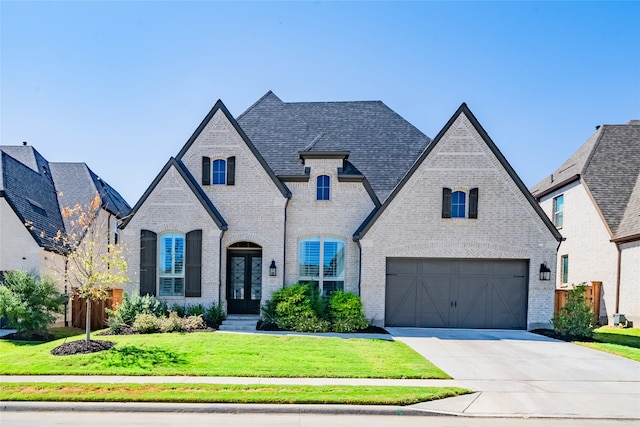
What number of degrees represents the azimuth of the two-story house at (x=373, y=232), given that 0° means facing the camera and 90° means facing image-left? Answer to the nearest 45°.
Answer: approximately 0°

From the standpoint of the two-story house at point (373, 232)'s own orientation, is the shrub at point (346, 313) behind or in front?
in front

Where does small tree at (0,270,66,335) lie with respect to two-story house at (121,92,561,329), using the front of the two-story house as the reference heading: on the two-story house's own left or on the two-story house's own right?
on the two-story house's own right

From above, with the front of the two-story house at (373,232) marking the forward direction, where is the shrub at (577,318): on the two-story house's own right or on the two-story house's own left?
on the two-story house's own left

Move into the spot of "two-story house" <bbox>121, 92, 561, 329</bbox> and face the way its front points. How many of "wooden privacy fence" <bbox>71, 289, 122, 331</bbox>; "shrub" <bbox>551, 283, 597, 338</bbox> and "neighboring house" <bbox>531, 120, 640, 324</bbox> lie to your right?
1

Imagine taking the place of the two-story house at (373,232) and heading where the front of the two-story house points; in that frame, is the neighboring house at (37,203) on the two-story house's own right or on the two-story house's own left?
on the two-story house's own right

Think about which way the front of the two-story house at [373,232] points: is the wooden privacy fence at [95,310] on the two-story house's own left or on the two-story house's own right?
on the two-story house's own right
